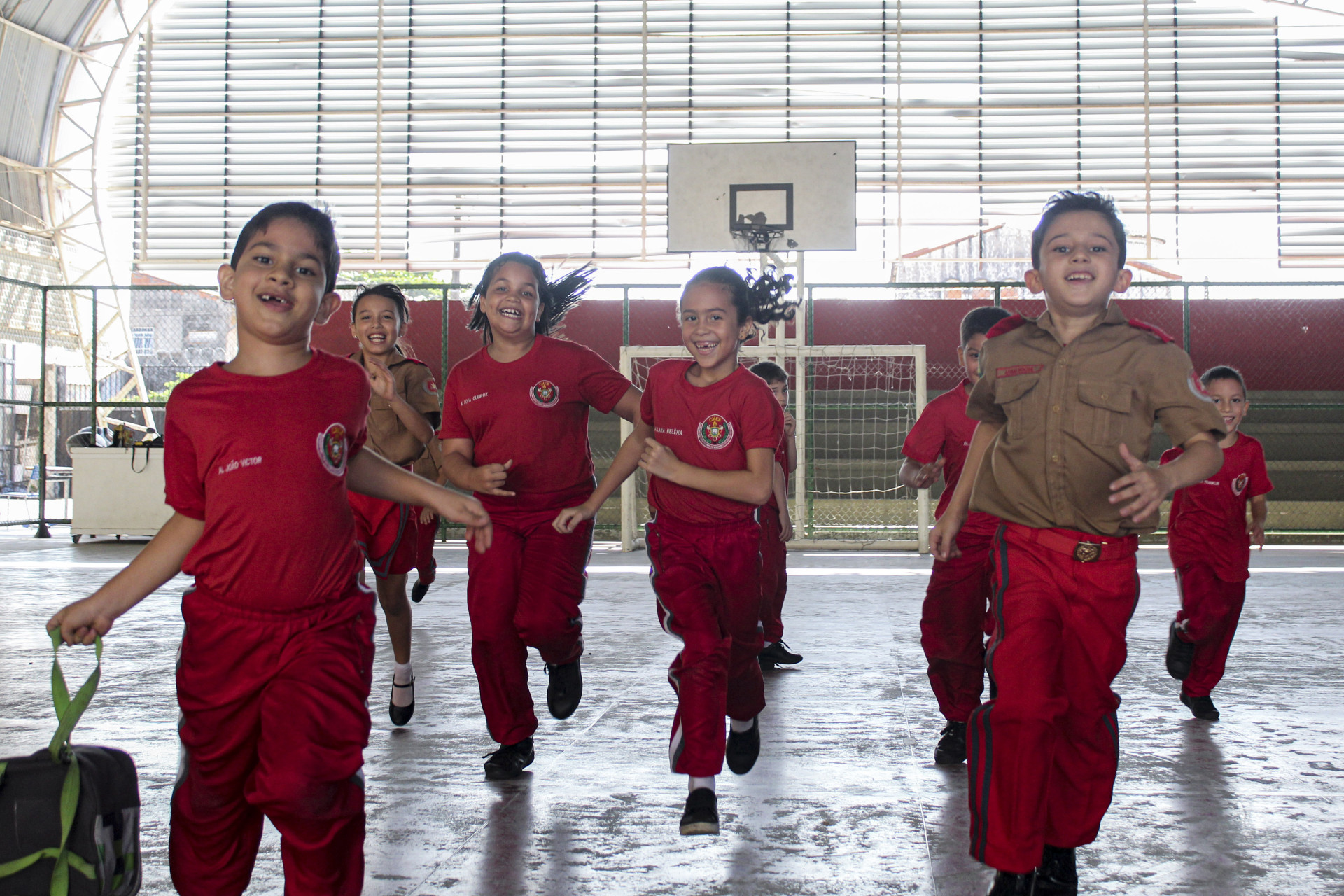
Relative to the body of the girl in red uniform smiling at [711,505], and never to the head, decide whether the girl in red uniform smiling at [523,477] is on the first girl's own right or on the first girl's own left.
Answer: on the first girl's own right

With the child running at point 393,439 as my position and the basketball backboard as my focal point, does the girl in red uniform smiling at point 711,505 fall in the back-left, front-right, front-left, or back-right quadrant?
back-right

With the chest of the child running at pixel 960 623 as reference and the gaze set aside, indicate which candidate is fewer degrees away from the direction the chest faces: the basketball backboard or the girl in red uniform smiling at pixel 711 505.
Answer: the girl in red uniform smiling

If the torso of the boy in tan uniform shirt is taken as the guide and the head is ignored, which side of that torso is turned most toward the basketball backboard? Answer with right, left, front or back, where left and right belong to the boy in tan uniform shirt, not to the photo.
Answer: back

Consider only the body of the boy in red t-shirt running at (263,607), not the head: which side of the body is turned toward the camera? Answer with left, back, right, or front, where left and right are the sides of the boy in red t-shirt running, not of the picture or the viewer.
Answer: front

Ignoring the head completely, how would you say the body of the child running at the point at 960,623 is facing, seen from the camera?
toward the camera

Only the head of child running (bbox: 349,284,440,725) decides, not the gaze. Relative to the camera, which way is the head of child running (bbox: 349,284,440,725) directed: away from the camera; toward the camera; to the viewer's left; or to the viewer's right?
toward the camera

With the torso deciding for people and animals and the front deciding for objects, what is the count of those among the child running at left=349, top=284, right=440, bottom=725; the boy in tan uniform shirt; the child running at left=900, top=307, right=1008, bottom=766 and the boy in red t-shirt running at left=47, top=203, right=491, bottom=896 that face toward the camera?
4

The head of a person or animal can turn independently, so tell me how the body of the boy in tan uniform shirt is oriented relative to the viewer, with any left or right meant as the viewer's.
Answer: facing the viewer

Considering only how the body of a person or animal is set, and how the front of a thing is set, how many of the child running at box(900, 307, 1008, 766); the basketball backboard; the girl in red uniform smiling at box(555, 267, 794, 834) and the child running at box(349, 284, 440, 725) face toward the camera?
4

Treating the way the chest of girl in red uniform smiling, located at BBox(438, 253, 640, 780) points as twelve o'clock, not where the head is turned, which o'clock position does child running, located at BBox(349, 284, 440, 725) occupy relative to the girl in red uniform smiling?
The child running is roughly at 5 o'clock from the girl in red uniform smiling.

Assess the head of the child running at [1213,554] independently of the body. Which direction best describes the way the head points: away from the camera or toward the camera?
toward the camera

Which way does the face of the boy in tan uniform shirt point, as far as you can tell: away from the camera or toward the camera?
toward the camera

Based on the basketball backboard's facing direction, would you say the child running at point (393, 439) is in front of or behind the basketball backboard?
in front
